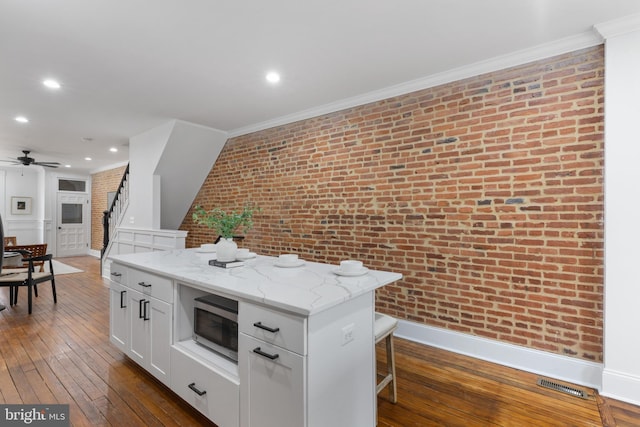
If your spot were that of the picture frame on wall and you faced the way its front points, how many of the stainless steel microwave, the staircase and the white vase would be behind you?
0

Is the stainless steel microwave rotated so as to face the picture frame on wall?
no

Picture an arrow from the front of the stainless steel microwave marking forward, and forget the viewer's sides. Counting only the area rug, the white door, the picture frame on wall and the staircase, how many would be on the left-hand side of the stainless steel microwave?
0

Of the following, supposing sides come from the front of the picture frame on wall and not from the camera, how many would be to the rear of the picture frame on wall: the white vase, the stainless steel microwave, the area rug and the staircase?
0

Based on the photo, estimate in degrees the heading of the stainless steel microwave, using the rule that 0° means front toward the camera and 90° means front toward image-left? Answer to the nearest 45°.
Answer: approximately 45°

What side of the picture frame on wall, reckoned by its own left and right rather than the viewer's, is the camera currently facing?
front

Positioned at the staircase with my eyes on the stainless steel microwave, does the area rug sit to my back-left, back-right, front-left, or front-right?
back-right

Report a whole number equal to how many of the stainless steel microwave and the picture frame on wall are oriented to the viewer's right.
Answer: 0

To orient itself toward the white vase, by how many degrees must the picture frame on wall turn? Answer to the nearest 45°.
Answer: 0° — it already faces it

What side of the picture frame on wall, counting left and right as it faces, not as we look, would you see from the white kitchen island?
front

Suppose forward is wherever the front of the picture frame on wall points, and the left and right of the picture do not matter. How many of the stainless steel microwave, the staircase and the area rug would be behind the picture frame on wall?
0

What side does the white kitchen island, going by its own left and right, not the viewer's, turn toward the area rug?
right

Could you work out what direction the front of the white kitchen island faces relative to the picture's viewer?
facing the viewer and to the left of the viewer
